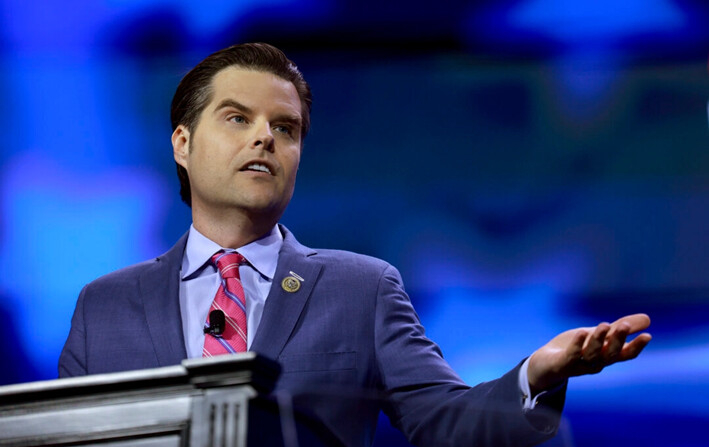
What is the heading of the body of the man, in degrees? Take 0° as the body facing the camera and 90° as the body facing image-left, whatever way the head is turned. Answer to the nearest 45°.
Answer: approximately 0°
